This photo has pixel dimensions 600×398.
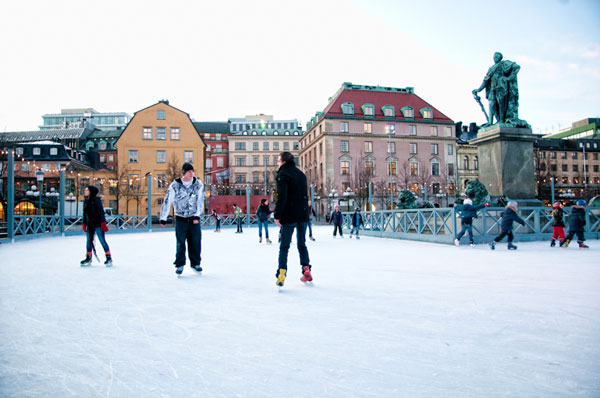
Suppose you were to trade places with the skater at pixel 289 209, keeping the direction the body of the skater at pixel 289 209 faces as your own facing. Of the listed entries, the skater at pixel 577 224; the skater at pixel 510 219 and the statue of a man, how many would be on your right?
3

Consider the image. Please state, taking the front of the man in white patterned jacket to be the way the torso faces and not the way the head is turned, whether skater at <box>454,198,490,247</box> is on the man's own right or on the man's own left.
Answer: on the man's own left

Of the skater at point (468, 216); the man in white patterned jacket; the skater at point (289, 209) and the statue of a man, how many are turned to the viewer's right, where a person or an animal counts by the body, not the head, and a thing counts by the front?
0

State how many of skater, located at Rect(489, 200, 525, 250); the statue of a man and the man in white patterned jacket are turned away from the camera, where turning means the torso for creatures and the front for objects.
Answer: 0

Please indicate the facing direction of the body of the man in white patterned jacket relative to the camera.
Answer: toward the camera

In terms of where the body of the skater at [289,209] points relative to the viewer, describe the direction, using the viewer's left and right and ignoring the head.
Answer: facing away from the viewer and to the left of the viewer

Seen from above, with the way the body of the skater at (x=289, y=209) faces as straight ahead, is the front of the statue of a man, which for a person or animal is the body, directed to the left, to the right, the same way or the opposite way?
to the left
